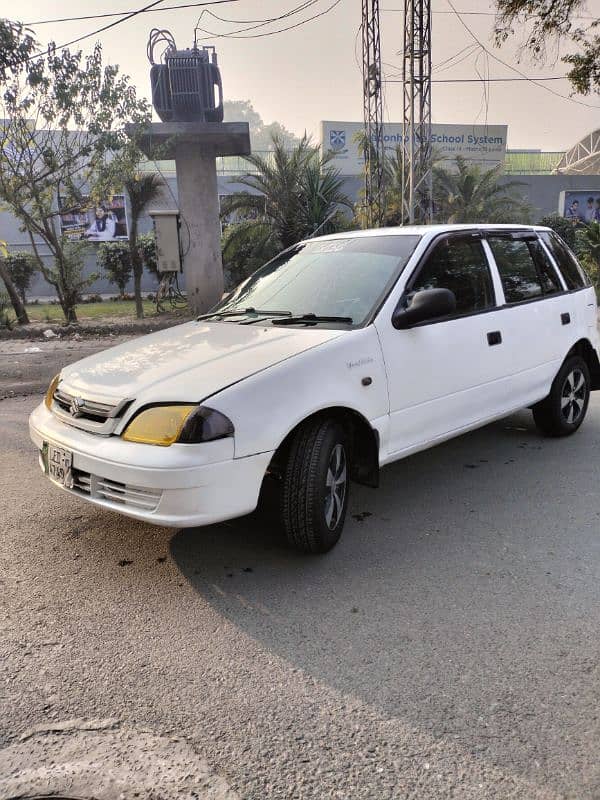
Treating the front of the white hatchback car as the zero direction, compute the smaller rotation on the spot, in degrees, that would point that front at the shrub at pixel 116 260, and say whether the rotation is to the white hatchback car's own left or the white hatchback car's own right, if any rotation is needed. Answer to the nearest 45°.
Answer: approximately 135° to the white hatchback car's own right

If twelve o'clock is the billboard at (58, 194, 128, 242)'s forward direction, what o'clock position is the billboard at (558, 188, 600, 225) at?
the billboard at (558, 188, 600, 225) is roughly at 9 o'clock from the billboard at (58, 194, 128, 242).

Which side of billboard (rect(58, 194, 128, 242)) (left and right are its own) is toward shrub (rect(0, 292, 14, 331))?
front

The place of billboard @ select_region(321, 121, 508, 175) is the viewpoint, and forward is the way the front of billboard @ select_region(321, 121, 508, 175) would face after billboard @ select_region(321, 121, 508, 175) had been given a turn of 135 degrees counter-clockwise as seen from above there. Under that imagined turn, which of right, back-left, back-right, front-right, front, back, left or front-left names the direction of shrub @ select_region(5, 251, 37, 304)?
back

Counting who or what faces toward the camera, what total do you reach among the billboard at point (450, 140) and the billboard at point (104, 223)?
2

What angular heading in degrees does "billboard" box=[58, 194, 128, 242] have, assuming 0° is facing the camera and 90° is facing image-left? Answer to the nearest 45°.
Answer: approximately 0°

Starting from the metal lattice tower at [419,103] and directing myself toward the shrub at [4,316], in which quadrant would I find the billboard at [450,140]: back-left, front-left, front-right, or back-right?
back-right

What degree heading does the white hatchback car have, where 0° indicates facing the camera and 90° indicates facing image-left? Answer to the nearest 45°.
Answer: approximately 45°

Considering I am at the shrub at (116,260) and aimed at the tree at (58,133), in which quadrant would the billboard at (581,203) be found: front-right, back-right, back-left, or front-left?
back-left
